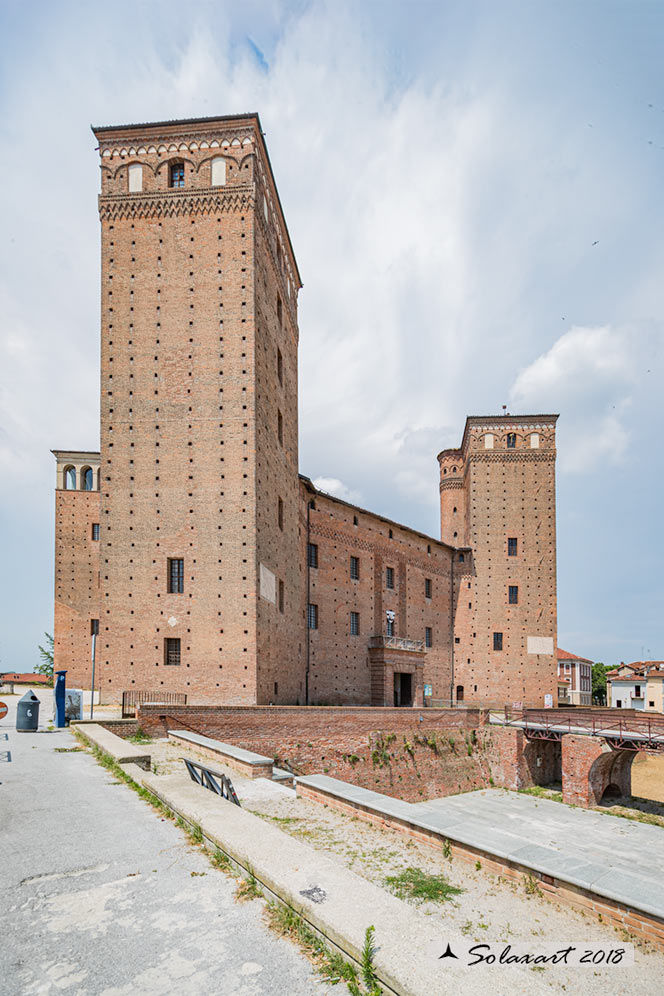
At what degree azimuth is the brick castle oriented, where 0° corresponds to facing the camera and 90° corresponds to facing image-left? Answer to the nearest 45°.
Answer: approximately 315°

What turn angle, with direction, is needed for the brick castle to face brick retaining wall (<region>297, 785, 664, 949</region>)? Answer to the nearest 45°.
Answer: approximately 45° to its right

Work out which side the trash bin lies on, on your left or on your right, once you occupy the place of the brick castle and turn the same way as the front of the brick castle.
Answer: on your right

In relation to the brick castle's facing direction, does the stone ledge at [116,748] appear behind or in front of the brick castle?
in front
